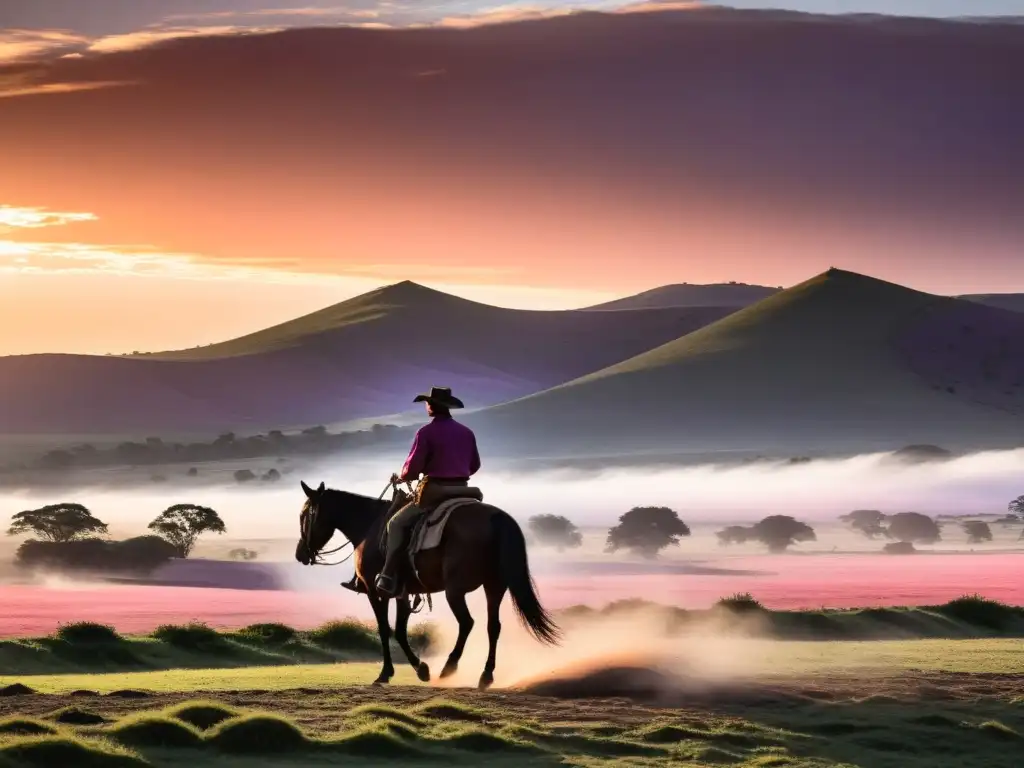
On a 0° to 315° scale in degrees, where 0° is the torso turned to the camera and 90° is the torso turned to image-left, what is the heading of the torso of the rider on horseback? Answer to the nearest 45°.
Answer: approximately 135°

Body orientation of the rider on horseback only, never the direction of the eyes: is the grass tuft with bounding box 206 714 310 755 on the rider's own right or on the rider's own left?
on the rider's own left

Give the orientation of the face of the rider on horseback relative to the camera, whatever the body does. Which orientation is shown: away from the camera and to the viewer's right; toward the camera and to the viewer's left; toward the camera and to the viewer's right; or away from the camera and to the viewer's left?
away from the camera and to the viewer's left

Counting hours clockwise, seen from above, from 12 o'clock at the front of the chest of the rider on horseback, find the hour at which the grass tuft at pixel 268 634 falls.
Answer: The grass tuft is roughly at 1 o'clock from the rider on horseback.

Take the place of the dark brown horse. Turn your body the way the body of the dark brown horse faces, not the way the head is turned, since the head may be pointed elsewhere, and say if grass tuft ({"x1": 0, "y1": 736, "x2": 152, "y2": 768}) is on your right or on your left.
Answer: on your left

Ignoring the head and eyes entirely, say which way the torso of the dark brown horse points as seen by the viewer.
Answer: to the viewer's left

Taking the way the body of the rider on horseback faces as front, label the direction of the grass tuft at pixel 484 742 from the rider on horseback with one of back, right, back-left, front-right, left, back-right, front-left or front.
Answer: back-left
